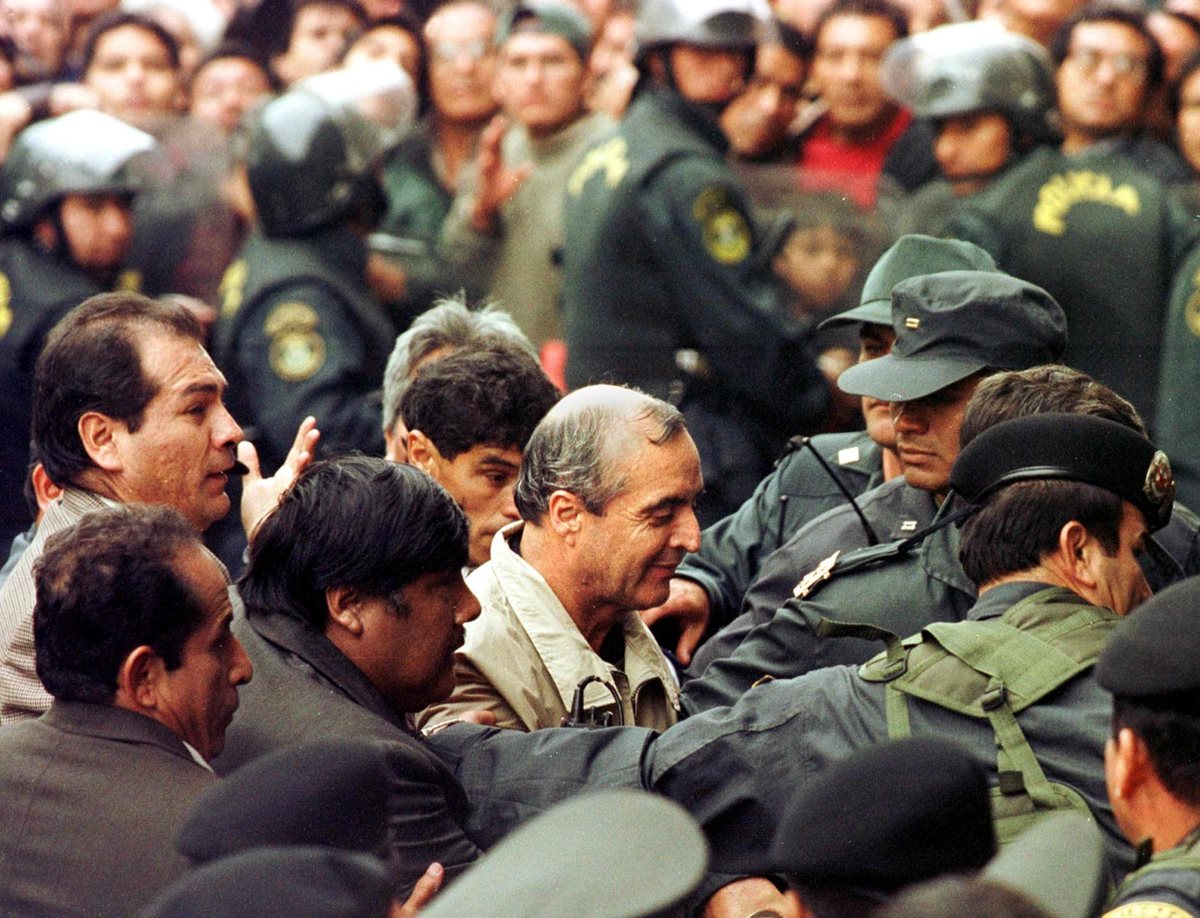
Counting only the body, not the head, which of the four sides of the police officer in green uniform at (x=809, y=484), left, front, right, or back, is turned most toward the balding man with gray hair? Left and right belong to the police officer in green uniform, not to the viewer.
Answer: front

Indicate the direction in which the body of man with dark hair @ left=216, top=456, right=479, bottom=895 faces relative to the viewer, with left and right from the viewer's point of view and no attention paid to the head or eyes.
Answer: facing to the right of the viewer

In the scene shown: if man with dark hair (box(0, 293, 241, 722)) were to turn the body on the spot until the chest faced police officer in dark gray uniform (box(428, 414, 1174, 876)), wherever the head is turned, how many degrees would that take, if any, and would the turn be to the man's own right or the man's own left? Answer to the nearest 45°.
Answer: approximately 45° to the man's own right

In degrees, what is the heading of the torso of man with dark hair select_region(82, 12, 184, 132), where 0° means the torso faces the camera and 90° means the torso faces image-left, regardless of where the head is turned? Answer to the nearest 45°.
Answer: approximately 0°

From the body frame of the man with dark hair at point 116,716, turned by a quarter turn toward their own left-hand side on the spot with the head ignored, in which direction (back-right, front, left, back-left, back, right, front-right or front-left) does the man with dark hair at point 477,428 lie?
right

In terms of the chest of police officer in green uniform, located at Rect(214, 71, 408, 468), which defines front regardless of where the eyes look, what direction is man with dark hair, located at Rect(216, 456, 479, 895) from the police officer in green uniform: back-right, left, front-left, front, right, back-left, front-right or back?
back-right

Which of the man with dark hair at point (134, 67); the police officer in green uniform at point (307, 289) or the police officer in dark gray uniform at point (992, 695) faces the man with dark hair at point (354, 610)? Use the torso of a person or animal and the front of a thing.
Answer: the man with dark hair at point (134, 67)

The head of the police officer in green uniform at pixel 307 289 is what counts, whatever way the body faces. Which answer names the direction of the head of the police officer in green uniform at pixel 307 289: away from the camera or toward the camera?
away from the camera

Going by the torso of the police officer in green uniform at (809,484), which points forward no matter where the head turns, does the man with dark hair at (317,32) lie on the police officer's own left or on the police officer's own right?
on the police officer's own right

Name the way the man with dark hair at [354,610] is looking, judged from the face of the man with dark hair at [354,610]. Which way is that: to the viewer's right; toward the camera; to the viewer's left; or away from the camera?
to the viewer's right

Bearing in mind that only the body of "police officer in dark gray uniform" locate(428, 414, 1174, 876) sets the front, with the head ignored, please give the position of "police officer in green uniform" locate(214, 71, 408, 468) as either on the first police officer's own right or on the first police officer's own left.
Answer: on the first police officer's own left

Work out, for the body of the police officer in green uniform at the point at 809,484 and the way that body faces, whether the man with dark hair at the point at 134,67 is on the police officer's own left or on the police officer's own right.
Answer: on the police officer's own right

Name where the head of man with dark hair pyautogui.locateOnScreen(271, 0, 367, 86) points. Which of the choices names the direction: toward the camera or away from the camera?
toward the camera
